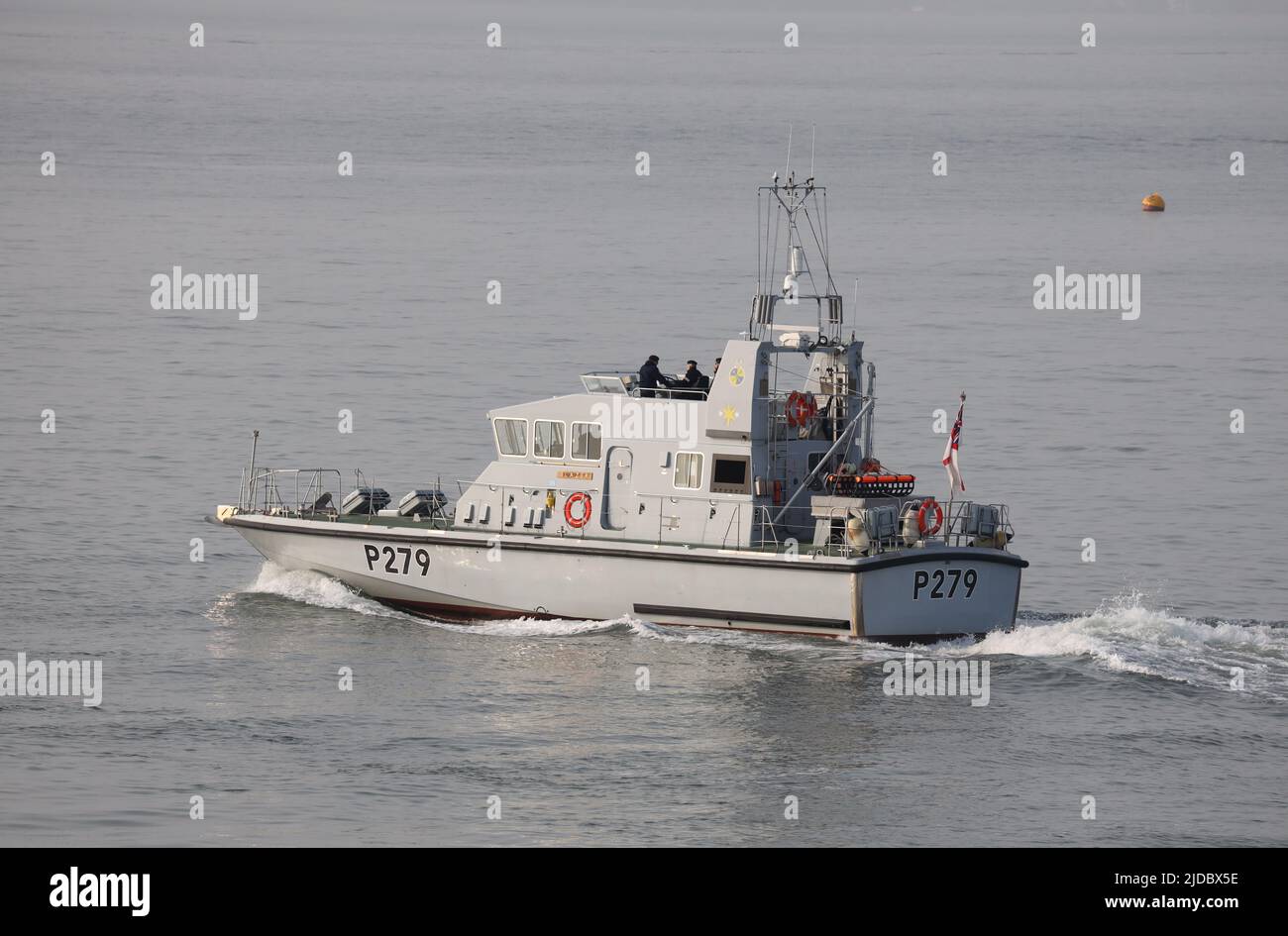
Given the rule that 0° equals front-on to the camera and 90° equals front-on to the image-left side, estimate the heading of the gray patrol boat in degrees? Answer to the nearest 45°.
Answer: approximately 135°
